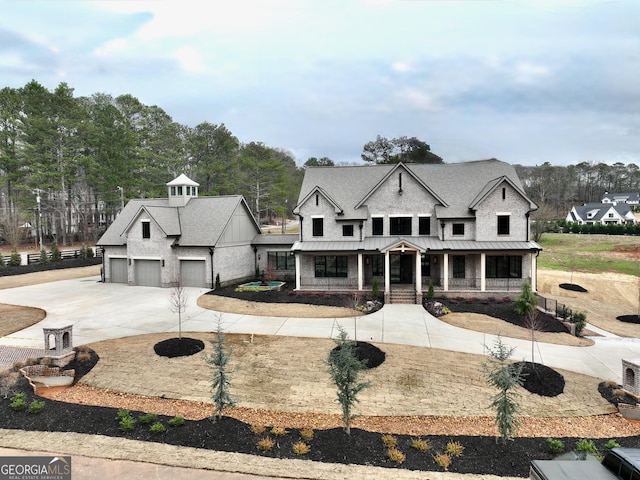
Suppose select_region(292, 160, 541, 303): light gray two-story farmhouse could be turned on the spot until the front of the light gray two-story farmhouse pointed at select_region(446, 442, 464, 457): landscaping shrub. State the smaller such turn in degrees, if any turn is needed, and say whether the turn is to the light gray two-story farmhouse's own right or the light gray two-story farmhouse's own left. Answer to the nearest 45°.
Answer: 0° — it already faces it

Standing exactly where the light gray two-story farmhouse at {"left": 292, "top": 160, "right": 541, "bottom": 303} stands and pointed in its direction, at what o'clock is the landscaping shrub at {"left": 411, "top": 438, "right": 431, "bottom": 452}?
The landscaping shrub is roughly at 12 o'clock from the light gray two-story farmhouse.

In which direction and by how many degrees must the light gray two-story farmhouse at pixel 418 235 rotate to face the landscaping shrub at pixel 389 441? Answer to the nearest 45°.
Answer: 0° — it already faces it

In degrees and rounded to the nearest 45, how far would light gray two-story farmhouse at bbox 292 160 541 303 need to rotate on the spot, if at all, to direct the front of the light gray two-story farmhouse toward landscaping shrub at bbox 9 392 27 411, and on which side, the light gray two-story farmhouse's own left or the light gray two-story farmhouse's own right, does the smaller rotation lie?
approximately 45° to the light gray two-story farmhouse's own right

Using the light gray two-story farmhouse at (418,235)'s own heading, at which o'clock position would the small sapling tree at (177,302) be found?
The small sapling tree is roughly at 2 o'clock from the light gray two-story farmhouse.

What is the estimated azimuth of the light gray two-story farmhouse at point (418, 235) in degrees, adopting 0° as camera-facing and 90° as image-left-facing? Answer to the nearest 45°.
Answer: approximately 0°

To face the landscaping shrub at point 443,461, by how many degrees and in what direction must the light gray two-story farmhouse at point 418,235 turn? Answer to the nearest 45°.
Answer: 0° — it already faces it

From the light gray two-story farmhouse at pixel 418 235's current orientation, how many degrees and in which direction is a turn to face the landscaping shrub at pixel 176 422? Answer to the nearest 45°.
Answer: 0° — it already faces it
